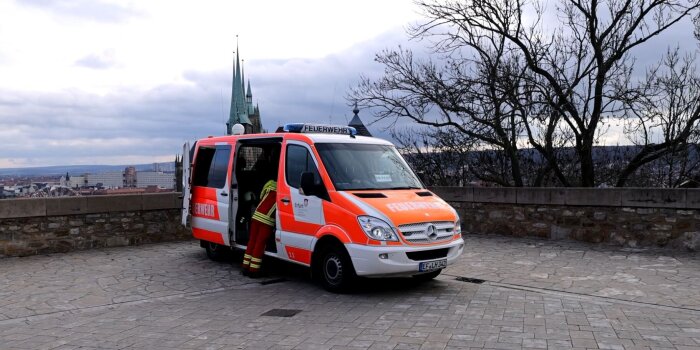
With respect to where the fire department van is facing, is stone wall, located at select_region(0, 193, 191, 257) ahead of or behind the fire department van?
behind

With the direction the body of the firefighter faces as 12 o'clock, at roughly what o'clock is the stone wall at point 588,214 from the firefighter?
The stone wall is roughly at 1 o'clock from the firefighter.

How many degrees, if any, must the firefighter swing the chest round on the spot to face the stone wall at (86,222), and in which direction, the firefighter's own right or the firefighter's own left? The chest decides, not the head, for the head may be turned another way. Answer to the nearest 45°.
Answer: approximately 90° to the firefighter's own left

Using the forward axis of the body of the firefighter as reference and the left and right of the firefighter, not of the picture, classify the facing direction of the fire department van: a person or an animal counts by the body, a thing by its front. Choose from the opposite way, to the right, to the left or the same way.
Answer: to the right

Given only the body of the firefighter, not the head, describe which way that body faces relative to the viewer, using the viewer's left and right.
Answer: facing away from the viewer and to the right of the viewer

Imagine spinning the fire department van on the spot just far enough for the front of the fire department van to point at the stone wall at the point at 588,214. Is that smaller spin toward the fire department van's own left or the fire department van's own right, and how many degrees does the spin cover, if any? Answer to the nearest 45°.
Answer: approximately 90° to the fire department van's own left
